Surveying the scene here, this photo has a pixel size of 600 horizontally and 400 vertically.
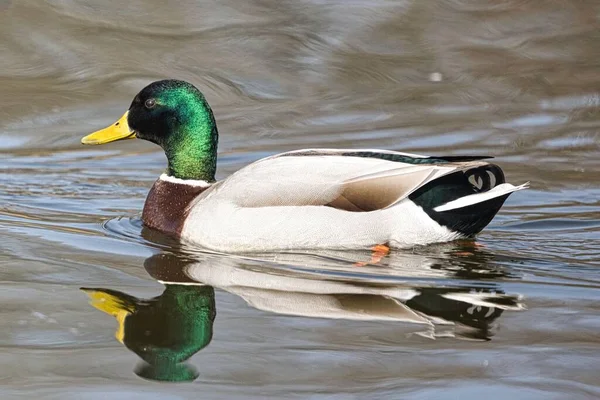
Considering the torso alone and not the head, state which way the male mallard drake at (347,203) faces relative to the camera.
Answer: to the viewer's left
